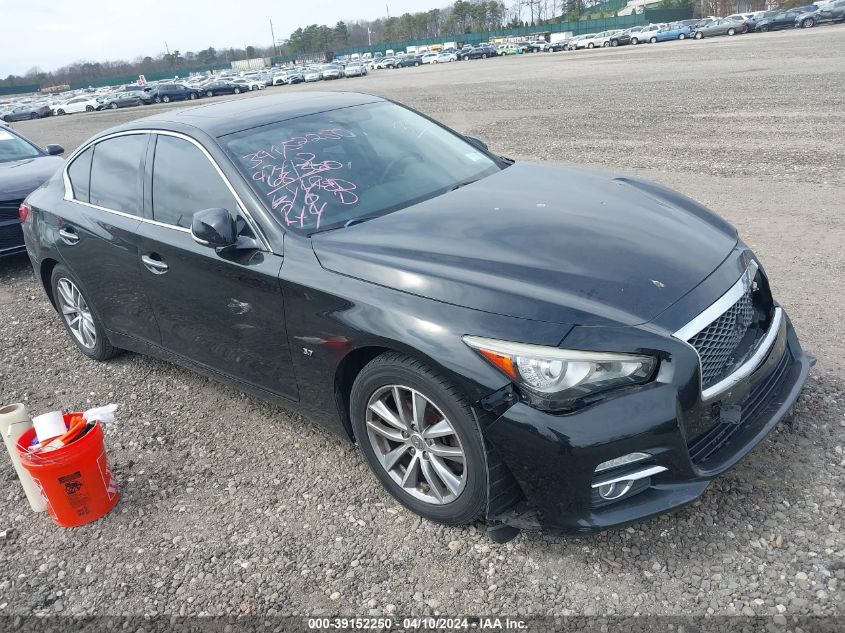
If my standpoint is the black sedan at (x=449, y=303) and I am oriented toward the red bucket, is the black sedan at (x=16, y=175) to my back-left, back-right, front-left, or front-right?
front-right

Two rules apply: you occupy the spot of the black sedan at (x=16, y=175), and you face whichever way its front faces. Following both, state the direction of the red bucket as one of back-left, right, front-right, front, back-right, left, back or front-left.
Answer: front

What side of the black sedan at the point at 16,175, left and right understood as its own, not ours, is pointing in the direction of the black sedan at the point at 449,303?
front

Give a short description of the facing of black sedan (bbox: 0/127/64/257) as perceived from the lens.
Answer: facing the viewer

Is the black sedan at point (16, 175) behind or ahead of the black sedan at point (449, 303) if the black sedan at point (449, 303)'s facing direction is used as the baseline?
behind

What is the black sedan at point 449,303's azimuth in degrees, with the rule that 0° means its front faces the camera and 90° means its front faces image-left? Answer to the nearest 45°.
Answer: approximately 315°

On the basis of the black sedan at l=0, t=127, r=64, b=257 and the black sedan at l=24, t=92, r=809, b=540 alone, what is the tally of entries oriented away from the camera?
0

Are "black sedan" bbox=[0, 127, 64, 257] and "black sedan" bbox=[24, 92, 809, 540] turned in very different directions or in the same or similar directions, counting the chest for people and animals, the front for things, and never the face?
same or similar directions
